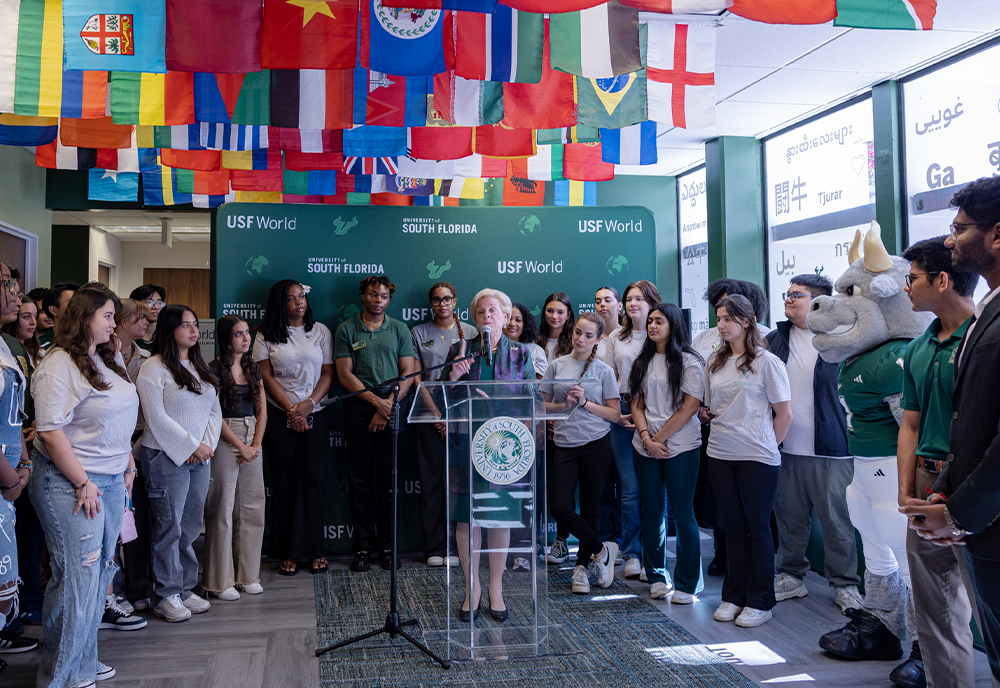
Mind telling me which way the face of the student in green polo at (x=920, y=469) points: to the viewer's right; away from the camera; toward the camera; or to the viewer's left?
to the viewer's left

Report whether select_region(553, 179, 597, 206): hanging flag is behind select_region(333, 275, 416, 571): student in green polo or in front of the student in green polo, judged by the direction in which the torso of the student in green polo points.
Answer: behind

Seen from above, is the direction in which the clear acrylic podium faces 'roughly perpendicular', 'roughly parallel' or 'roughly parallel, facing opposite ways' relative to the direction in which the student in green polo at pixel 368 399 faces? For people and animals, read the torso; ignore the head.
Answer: roughly parallel

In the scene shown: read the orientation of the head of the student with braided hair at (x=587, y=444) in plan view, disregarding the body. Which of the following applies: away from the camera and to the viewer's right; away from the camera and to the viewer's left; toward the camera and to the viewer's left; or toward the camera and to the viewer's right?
toward the camera and to the viewer's left

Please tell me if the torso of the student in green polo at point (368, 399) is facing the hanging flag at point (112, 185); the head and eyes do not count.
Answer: no

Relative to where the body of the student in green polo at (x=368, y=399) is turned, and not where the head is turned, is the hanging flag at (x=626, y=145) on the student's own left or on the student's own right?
on the student's own left

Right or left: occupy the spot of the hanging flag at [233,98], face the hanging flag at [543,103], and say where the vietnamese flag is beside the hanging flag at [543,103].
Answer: right

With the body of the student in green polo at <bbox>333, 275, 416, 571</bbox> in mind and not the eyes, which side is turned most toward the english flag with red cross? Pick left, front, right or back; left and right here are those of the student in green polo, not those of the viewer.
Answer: left

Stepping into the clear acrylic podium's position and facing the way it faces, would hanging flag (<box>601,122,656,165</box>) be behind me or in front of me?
behind

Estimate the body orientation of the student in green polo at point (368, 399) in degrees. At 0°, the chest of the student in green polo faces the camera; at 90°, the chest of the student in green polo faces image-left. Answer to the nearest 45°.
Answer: approximately 0°

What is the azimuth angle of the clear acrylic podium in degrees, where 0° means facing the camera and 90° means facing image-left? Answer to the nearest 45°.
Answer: approximately 0°

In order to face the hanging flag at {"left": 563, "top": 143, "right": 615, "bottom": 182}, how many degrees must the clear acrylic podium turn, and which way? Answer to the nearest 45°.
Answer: approximately 180°
